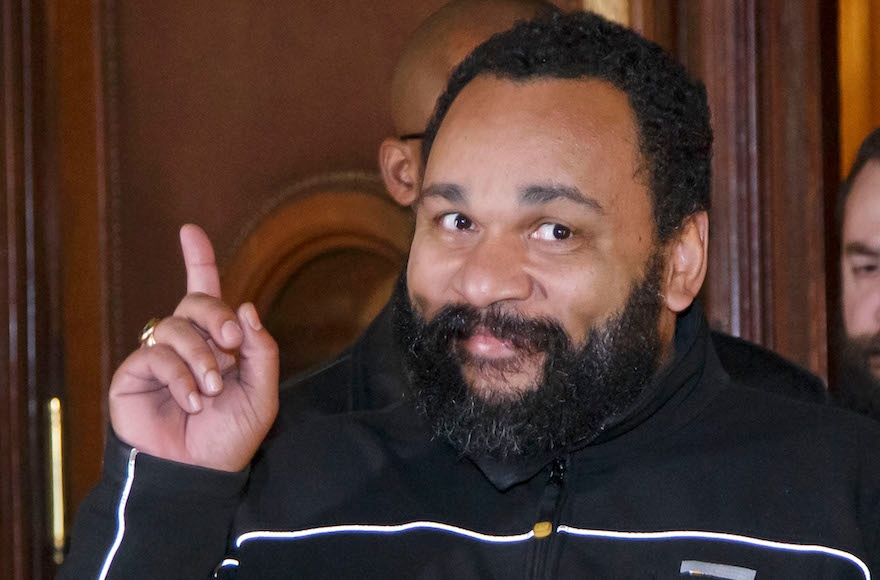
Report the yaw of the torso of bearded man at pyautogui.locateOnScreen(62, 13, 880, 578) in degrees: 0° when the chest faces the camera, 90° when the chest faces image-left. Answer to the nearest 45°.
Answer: approximately 0°

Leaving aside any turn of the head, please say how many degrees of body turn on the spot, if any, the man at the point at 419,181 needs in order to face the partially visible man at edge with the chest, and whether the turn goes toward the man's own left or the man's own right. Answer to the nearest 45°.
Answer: approximately 45° to the man's own left

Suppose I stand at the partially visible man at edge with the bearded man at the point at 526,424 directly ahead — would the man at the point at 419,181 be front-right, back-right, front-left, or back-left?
front-right

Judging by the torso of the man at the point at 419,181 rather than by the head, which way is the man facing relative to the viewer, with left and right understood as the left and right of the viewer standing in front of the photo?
facing the viewer and to the right of the viewer

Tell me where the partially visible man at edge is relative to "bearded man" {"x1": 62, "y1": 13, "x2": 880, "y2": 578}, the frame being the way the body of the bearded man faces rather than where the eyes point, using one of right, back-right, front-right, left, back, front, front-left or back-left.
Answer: back-left

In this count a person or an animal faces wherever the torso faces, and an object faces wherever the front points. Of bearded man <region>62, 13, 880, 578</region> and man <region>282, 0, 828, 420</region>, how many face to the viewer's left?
0
